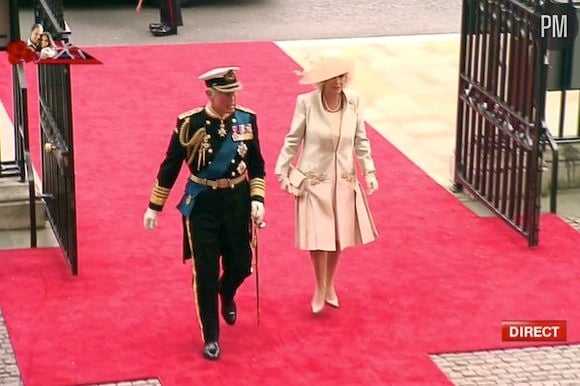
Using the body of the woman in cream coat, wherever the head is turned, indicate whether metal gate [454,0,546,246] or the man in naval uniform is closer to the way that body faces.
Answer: the man in naval uniform

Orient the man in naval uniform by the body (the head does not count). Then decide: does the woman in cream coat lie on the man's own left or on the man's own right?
on the man's own left

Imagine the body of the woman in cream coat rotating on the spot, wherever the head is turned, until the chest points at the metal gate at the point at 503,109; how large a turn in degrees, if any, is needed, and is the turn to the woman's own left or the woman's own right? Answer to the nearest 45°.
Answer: approximately 135° to the woman's own left

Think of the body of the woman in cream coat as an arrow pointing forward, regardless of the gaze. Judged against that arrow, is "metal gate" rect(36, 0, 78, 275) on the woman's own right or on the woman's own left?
on the woman's own right

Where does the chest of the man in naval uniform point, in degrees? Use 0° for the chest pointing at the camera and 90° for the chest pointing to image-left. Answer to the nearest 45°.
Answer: approximately 0°

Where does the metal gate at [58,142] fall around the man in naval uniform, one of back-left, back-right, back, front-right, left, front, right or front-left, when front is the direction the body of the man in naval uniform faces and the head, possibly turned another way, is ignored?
back-right

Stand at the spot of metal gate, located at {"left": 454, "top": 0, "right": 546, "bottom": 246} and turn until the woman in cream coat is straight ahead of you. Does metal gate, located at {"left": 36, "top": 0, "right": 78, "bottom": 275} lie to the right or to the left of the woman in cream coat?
right

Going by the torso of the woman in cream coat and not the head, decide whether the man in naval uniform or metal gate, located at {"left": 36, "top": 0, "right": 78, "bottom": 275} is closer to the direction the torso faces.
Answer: the man in naval uniform

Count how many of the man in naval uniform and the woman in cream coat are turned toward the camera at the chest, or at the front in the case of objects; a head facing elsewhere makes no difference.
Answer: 2

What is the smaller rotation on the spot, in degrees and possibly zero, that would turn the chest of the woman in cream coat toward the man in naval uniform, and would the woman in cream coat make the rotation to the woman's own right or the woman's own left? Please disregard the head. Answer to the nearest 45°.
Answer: approximately 45° to the woman's own right

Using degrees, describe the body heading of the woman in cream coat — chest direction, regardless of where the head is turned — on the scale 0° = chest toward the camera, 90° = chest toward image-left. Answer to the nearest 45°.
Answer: approximately 0°
